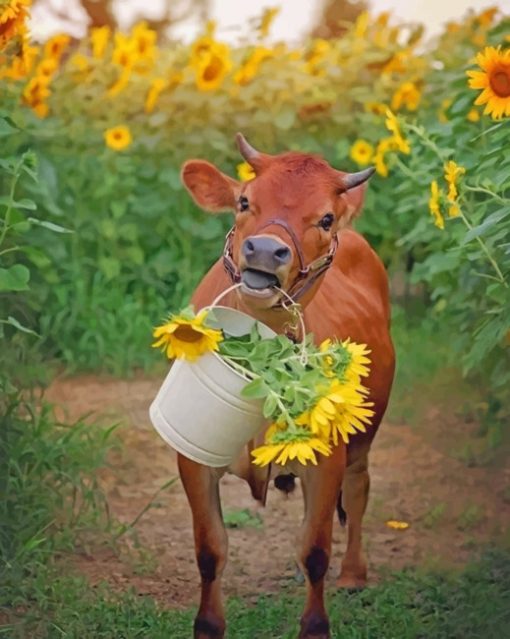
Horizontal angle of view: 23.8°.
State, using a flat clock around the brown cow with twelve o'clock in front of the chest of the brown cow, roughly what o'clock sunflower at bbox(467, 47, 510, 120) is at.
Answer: The sunflower is roughly at 8 o'clock from the brown cow.

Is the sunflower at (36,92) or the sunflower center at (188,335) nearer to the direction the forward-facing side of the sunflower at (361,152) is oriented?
the sunflower center

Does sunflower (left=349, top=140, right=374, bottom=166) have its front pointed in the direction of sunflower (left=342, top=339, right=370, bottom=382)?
yes

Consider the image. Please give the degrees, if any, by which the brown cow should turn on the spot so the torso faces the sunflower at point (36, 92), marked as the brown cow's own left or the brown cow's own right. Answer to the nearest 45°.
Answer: approximately 180°

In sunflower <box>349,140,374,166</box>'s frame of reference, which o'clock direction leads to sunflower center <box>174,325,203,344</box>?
The sunflower center is roughly at 12 o'clock from the sunflower.

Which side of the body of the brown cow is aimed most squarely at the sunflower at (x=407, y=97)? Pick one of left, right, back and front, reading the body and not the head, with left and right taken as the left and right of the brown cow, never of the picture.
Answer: back

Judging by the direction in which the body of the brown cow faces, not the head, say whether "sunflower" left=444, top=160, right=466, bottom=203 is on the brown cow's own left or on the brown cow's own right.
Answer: on the brown cow's own left

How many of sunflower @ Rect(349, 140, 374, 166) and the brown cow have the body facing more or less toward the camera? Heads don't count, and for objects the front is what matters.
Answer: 2

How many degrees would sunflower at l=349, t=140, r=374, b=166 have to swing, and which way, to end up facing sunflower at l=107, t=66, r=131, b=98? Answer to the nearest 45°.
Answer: approximately 90° to its right

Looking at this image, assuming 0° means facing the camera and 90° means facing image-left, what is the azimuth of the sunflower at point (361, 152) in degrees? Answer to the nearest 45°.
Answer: approximately 0°

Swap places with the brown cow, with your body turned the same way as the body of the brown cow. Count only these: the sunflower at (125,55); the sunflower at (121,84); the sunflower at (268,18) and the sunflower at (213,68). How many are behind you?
4

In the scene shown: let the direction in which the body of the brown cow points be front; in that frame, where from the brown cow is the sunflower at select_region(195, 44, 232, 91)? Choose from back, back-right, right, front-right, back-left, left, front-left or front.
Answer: back
